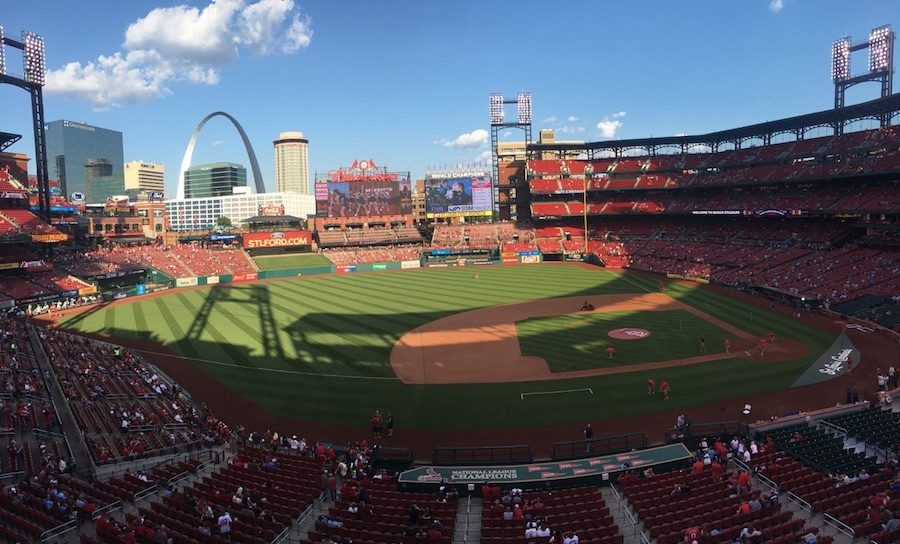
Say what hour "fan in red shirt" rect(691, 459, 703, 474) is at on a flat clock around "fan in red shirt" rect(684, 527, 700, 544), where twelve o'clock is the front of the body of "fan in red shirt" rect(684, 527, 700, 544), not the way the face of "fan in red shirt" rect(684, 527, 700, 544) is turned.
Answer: "fan in red shirt" rect(691, 459, 703, 474) is roughly at 12 o'clock from "fan in red shirt" rect(684, 527, 700, 544).

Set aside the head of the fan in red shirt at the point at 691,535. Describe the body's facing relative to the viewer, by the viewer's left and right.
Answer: facing away from the viewer
